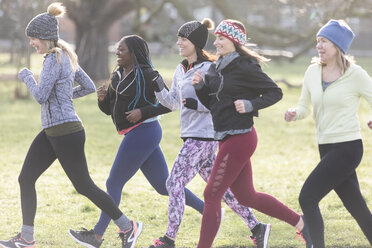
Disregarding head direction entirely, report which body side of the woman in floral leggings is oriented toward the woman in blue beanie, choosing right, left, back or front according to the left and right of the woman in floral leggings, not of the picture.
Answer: back

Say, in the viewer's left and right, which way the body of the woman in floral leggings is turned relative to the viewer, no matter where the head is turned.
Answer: facing to the left of the viewer

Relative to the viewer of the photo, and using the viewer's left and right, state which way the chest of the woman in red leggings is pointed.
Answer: facing to the left of the viewer

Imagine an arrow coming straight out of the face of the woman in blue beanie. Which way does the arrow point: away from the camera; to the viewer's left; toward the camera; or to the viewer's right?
to the viewer's left

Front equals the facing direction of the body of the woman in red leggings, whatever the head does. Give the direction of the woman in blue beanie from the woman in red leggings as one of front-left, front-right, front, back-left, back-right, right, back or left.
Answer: back

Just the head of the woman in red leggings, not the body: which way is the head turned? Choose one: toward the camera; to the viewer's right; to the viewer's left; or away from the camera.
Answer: to the viewer's left

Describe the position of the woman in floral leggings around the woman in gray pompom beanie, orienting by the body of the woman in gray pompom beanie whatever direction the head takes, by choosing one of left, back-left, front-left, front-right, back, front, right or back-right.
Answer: back

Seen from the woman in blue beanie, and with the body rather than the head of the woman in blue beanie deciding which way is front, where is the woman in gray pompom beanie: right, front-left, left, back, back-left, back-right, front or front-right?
front-right

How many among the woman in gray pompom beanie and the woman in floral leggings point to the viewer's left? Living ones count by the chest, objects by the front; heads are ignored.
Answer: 2

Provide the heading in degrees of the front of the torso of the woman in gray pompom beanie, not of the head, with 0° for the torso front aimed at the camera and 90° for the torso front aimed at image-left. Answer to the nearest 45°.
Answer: approximately 90°

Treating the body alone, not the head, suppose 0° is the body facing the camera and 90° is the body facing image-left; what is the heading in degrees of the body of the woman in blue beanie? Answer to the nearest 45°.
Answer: approximately 45°

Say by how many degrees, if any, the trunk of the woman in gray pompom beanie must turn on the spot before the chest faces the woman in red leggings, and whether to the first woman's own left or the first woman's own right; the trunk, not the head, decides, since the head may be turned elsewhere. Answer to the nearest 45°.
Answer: approximately 180°

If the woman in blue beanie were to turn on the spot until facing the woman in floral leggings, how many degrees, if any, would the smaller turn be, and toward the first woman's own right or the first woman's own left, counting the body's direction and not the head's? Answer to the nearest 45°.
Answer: approximately 45° to the first woman's own right
